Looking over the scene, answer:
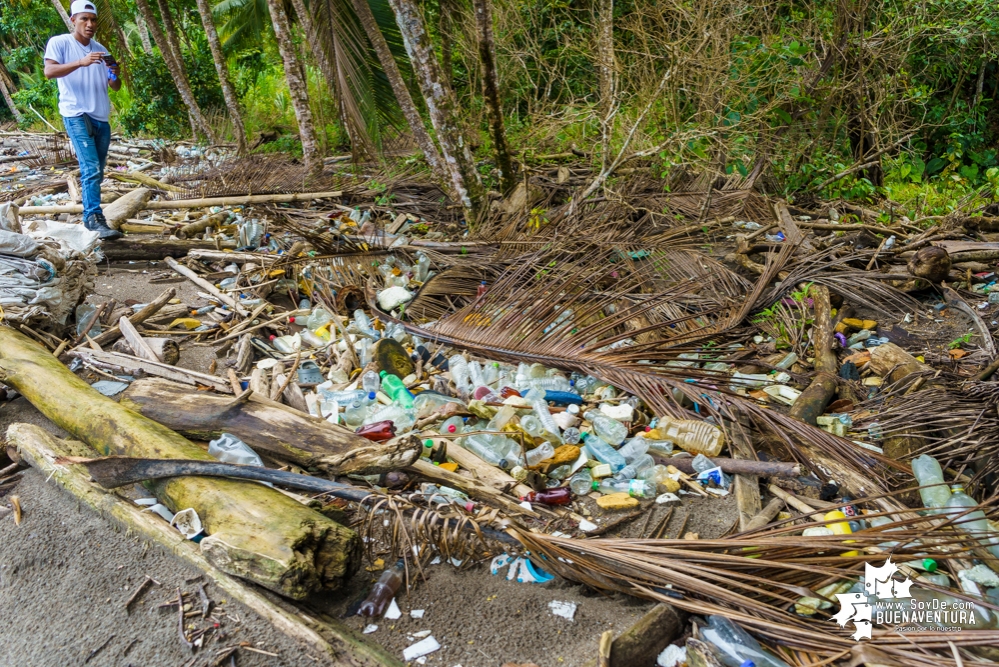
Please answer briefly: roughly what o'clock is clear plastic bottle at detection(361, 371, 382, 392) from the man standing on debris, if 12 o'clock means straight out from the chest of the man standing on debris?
The clear plastic bottle is roughly at 1 o'clock from the man standing on debris.

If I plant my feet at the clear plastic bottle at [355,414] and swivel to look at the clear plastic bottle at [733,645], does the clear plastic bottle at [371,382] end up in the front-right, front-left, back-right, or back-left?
back-left

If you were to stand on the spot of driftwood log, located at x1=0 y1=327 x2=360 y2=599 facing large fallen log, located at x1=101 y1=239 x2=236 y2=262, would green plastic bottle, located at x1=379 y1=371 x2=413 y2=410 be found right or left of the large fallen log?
right

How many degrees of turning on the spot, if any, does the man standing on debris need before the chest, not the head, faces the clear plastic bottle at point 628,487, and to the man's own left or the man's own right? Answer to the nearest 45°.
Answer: approximately 45° to the man's own right

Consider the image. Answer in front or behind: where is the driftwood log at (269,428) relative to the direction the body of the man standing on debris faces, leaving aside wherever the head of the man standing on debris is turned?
in front

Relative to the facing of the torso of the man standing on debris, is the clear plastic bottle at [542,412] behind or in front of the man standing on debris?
in front

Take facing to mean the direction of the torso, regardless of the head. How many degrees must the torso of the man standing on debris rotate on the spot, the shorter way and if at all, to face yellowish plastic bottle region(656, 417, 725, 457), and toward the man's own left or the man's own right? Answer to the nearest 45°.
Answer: approximately 45° to the man's own right

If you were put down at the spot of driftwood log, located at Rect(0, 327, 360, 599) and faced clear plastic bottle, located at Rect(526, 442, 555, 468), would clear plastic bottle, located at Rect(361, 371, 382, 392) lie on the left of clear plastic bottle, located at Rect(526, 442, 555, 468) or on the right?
left

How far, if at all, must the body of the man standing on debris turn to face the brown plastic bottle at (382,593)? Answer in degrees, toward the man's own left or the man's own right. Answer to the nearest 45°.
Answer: approximately 45° to the man's own right

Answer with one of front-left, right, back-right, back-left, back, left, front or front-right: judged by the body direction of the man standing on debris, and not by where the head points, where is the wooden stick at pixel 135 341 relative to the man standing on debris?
front-right

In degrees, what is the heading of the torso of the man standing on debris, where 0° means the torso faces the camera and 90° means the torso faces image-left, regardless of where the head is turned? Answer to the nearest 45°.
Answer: approximately 315°

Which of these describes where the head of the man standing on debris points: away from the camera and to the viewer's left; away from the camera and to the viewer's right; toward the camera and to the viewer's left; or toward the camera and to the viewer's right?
toward the camera and to the viewer's right
